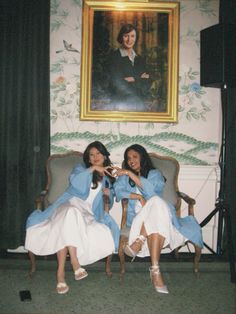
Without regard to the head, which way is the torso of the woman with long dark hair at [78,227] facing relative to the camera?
toward the camera

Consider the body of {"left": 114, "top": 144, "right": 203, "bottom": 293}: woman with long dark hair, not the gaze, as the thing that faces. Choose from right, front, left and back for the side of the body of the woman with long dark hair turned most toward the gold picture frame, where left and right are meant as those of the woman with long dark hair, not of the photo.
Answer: back

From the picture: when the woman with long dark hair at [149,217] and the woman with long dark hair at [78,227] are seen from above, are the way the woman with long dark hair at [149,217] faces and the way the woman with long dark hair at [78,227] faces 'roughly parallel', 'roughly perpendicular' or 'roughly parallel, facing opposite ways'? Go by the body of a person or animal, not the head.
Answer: roughly parallel

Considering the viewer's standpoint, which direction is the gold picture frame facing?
facing the viewer

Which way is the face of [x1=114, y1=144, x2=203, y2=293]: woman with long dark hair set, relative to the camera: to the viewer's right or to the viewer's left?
to the viewer's left

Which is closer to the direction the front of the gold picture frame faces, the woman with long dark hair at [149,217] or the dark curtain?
the woman with long dark hair

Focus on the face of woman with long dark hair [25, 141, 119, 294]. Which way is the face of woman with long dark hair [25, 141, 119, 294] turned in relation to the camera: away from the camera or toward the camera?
toward the camera

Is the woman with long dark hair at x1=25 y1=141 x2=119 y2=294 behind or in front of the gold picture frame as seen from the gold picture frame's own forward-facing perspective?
in front

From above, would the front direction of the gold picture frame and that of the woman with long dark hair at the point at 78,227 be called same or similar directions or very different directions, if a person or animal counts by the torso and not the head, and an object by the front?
same or similar directions

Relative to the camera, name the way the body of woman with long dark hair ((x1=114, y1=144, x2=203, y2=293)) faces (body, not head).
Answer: toward the camera

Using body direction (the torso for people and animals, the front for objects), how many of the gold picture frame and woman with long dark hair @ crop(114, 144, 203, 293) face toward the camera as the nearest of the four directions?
2

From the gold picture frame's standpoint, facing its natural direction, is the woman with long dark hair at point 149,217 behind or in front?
in front

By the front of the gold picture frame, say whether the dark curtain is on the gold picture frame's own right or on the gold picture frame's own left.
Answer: on the gold picture frame's own right
